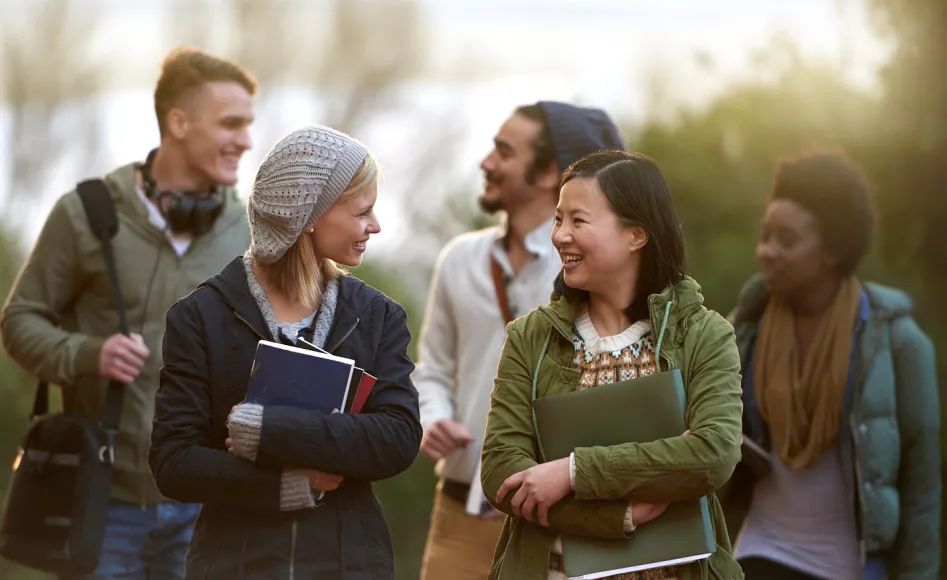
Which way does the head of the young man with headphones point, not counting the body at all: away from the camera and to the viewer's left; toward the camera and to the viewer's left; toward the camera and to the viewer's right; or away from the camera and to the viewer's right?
toward the camera and to the viewer's right

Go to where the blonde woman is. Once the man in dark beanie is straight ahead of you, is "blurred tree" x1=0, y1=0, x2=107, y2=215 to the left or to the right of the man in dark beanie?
left

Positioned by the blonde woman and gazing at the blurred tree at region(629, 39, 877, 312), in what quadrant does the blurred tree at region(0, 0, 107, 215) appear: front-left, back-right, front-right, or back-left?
front-left

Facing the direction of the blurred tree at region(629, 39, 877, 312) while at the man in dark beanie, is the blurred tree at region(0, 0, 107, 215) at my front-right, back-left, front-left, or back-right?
front-left

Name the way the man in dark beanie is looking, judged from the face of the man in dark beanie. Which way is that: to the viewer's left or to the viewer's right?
to the viewer's left

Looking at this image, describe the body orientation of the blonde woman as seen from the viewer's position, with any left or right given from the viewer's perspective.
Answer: facing the viewer

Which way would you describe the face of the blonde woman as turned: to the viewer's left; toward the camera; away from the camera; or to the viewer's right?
to the viewer's right

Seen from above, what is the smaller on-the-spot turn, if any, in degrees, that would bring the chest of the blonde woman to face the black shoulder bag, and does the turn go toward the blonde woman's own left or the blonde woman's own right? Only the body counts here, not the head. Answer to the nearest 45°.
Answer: approximately 135° to the blonde woman's own right

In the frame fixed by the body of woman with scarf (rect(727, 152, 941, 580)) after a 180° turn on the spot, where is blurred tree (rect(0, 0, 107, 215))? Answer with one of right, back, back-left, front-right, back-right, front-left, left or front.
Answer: left

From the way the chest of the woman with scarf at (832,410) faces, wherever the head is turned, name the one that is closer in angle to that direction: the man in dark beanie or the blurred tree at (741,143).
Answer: the man in dark beanie

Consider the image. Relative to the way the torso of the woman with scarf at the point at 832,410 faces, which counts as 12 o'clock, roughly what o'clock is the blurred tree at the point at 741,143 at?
The blurred tree is roughly at 4 o'clock from the woman with scarf.

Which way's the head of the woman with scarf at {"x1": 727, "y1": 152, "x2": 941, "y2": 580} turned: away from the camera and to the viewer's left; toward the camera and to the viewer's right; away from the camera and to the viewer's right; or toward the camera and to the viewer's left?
toward the camera and to the viewer's left

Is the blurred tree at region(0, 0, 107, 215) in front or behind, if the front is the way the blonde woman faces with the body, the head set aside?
behind
